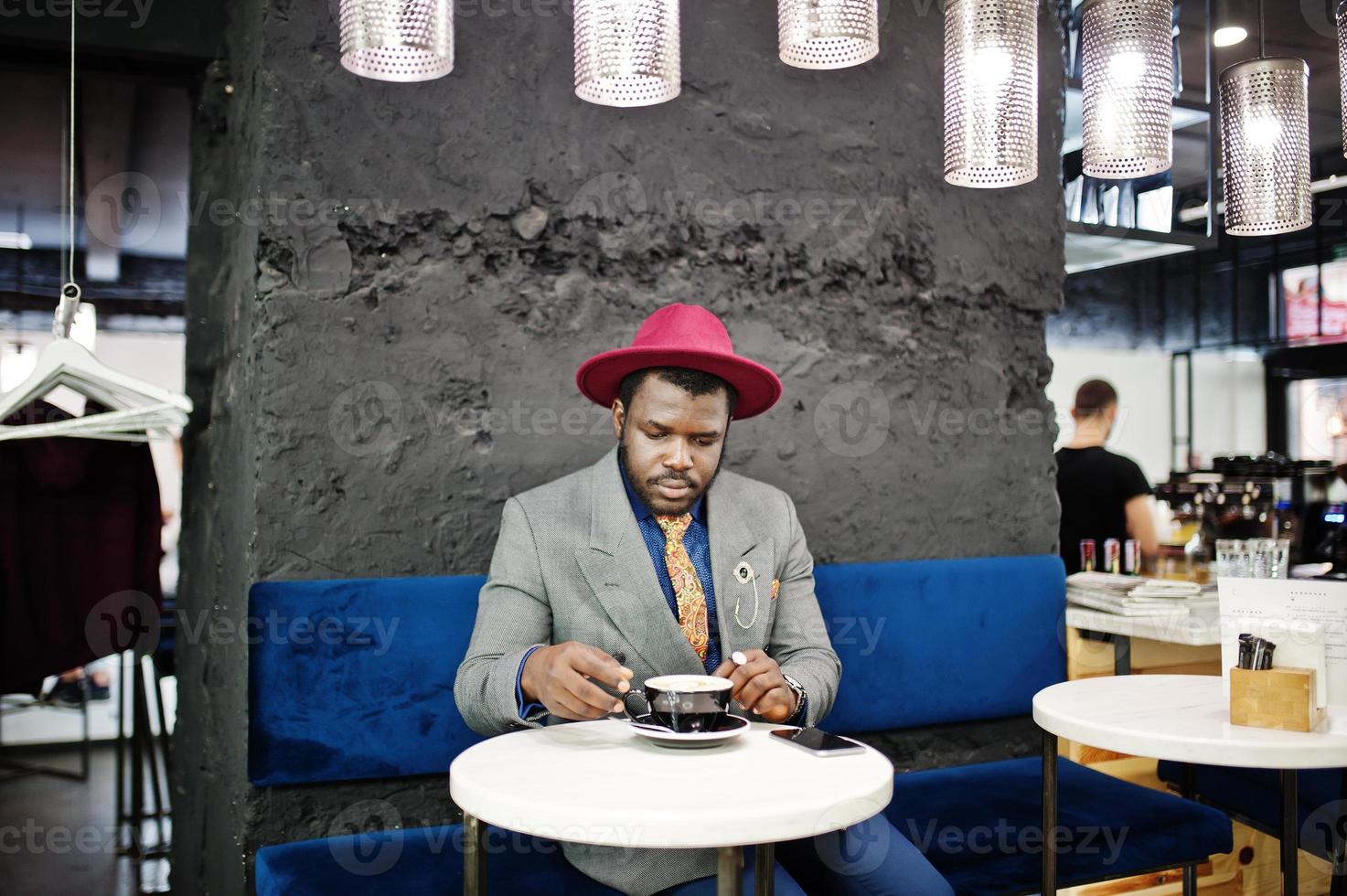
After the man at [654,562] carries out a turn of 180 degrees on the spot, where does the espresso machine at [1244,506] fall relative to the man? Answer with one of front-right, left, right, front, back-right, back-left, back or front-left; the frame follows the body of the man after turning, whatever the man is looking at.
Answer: front-right

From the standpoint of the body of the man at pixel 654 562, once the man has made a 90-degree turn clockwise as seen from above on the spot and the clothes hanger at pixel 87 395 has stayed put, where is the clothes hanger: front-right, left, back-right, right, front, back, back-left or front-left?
front

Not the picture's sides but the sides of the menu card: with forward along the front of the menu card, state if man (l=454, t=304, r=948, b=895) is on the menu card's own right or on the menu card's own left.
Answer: on the menu card's own right

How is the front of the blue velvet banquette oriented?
toward the camera

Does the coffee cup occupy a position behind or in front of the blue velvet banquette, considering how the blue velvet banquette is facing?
in front

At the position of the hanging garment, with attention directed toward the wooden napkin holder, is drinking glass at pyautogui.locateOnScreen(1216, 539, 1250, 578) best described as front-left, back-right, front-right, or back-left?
front-left

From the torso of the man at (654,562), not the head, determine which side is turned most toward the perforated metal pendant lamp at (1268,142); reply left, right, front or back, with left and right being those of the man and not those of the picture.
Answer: left

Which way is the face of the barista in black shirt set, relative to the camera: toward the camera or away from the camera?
away from the camera

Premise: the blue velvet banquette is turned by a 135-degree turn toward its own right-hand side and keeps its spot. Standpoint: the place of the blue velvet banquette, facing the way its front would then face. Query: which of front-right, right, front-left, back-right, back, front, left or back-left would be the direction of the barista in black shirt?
right

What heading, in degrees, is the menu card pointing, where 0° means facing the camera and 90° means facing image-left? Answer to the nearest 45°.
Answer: approximately 0°

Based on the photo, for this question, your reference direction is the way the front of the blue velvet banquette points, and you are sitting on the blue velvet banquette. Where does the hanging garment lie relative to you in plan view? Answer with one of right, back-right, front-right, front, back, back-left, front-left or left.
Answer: right

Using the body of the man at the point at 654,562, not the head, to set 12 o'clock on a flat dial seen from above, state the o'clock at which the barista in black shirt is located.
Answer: The barista in black shirt is roughly at 7 o'clock from the man.

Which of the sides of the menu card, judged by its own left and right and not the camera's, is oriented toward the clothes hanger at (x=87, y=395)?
right

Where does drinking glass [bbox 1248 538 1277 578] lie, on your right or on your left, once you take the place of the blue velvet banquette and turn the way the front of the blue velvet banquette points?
on your left

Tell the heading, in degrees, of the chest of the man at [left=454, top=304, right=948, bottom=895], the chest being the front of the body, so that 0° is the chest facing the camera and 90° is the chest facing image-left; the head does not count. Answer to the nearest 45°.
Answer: approximately 0°
